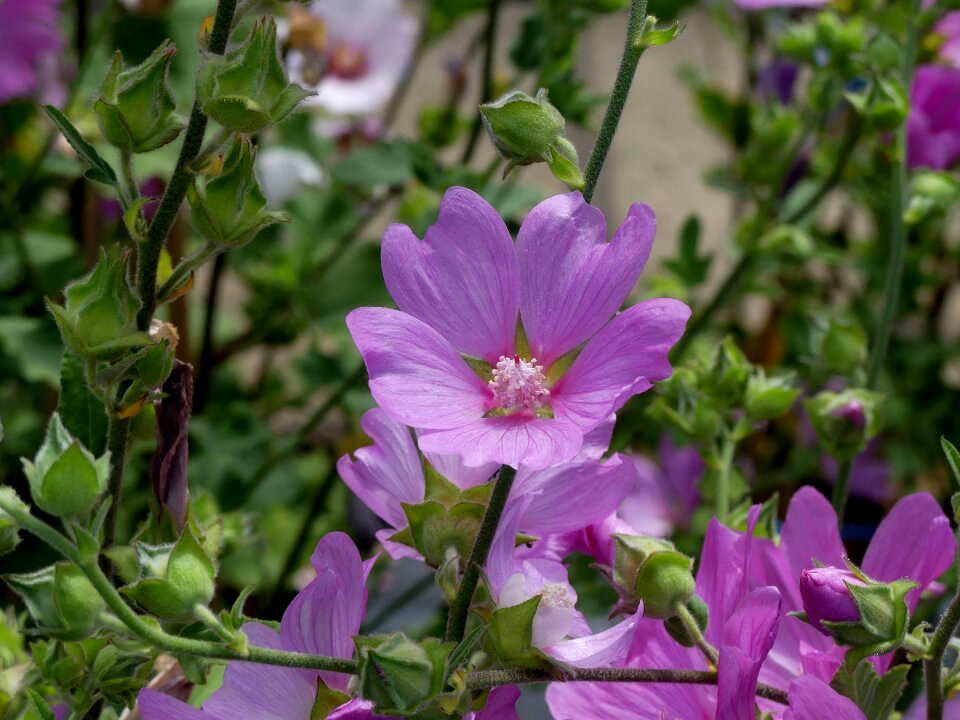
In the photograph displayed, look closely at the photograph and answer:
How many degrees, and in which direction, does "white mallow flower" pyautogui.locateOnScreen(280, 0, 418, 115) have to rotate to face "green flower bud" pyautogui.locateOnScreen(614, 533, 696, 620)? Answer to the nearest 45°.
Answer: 0° — it already faces it

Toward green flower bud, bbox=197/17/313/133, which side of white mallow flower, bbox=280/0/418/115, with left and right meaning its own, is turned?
front

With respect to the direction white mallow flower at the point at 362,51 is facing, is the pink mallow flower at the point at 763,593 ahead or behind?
ahead

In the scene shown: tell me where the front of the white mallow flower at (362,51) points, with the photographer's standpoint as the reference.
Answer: facing the viewer

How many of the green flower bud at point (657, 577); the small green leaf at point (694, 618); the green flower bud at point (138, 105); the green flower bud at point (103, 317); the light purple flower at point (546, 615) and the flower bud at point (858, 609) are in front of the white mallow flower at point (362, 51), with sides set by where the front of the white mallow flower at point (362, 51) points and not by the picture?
6

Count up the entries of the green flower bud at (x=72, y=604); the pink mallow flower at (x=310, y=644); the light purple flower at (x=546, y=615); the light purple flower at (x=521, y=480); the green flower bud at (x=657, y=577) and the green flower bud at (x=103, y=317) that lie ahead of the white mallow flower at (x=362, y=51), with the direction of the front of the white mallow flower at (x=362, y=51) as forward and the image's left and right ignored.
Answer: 6

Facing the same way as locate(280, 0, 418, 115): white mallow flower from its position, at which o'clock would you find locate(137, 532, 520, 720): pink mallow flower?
locate(137, 532, 520, 720): pink mallow flower is roughly at 12 o'clock from locate(280, 0, 418, 115): white mallow flower.

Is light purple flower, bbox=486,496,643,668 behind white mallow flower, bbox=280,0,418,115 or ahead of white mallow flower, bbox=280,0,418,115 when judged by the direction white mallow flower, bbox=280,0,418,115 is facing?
ahead

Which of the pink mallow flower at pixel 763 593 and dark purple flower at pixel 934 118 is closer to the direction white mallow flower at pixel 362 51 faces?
the pink mallow flower

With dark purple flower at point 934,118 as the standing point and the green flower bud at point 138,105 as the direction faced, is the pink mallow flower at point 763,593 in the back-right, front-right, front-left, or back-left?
front-left

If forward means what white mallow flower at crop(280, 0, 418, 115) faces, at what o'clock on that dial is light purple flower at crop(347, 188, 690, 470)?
The light purple flower is roughly at 12 o'clock from the white mallow flower.

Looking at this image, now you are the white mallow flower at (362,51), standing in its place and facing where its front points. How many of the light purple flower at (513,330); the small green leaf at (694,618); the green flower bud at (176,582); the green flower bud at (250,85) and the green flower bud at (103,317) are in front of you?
5
